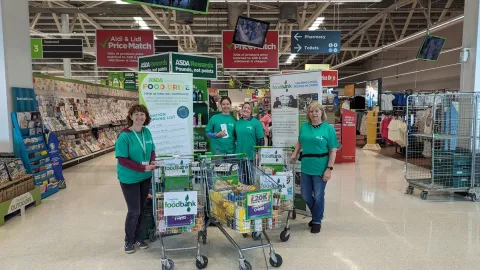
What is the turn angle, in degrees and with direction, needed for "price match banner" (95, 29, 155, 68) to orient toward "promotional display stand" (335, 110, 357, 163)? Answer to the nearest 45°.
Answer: approximately 90° to its left

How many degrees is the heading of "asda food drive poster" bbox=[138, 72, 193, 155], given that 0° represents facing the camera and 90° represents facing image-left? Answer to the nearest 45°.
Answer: approximately 0°

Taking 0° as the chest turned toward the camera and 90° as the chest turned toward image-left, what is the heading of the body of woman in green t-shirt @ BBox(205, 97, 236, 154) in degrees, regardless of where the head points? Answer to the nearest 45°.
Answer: approximately 0°

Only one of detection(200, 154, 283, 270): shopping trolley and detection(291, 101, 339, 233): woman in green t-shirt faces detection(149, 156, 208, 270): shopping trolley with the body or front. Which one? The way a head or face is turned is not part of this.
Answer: the woman in green t-shirt

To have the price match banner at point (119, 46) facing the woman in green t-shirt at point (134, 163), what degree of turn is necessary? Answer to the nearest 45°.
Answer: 0° — it already faces them

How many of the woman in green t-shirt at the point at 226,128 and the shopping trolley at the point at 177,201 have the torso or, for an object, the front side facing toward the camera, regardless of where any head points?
2

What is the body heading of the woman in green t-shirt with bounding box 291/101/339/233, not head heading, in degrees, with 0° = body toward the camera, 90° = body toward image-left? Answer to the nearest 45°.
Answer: approximately 45°

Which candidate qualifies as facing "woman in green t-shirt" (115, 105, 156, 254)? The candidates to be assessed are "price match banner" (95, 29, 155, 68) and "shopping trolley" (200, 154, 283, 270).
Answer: the price match banner

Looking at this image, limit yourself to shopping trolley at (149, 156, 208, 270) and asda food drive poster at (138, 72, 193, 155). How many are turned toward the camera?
2

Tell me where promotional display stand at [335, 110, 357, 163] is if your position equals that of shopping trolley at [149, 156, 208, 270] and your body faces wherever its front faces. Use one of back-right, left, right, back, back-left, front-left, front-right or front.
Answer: back-left
